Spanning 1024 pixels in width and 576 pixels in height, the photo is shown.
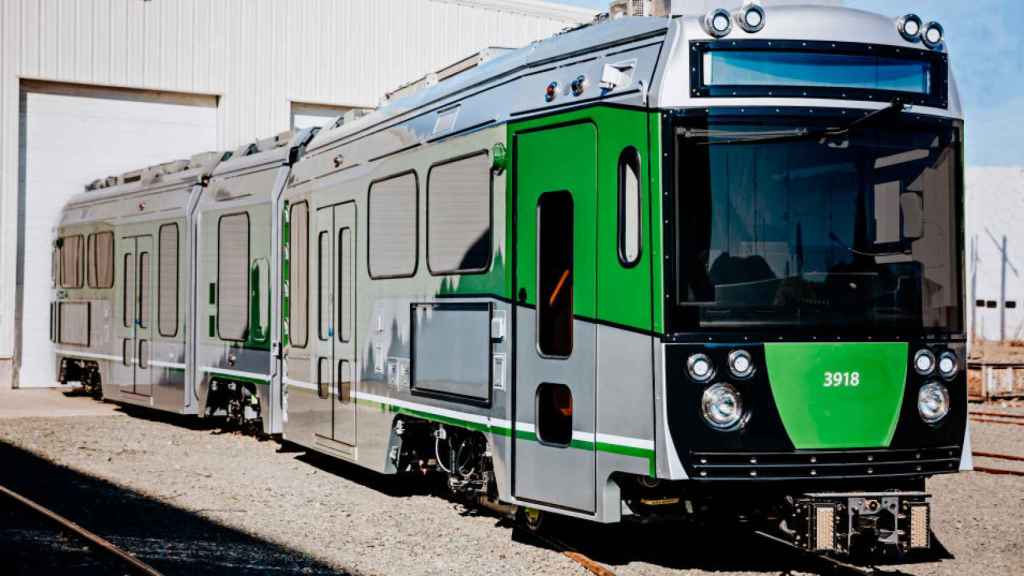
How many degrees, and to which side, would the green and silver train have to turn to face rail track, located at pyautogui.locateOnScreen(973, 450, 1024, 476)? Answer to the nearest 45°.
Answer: approximately 90° to its left

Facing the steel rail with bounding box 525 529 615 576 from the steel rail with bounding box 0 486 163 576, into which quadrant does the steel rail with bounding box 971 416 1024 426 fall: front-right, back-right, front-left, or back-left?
front-left

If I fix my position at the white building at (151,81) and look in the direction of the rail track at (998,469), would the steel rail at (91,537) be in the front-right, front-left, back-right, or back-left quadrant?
front-right

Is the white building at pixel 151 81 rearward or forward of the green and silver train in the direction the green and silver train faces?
rearward

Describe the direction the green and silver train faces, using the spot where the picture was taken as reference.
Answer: facing the viewer and to the right of the viewer

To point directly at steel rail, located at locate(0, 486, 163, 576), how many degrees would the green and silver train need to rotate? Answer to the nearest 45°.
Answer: approximately 45° to its right
